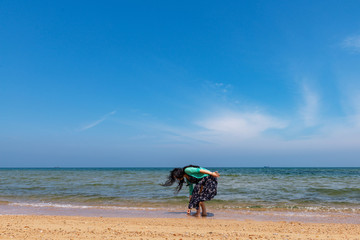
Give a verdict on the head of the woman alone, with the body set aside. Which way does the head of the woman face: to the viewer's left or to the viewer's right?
to the viewer's left

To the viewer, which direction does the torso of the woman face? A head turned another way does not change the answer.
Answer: to the viewer's left
